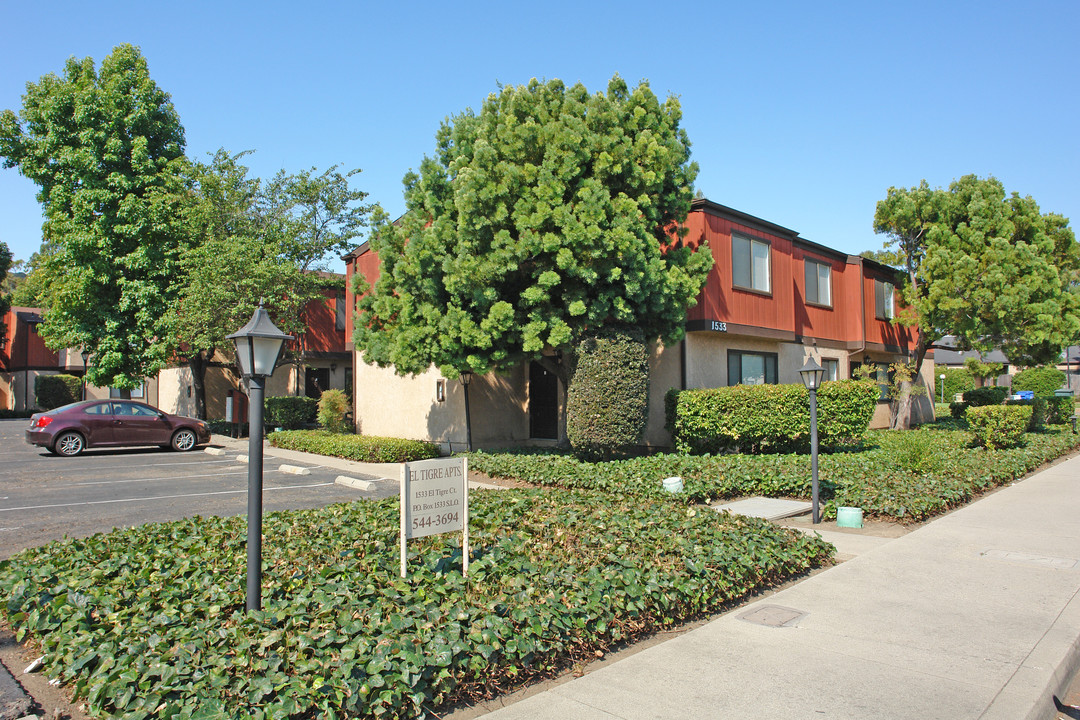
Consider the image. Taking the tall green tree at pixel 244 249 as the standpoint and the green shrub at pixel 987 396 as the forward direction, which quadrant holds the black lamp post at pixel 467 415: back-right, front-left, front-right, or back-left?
front-right

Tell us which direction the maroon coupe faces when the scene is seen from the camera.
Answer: facing to the right of the viewer

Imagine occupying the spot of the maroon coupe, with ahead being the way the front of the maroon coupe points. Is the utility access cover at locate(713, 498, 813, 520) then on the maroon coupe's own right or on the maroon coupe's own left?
on the maroon coupe's own right

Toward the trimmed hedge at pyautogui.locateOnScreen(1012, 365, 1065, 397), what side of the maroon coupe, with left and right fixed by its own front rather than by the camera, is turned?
front

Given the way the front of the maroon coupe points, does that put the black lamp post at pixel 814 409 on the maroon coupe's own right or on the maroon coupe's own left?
on the maroon coupe's own right

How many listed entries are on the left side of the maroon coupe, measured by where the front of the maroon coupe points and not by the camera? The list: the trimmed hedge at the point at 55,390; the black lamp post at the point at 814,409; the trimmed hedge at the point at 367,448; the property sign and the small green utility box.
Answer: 1

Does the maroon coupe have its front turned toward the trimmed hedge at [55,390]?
no

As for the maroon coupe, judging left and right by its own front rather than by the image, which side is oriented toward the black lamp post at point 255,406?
right

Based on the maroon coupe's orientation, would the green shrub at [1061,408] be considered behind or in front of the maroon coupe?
in front

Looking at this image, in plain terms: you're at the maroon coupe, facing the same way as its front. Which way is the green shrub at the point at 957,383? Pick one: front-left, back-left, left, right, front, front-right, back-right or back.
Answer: front

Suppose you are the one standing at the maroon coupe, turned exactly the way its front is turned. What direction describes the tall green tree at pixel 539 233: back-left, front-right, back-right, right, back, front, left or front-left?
front-right

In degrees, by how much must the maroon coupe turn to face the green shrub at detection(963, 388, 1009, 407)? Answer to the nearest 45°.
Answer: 0° — it already faces it

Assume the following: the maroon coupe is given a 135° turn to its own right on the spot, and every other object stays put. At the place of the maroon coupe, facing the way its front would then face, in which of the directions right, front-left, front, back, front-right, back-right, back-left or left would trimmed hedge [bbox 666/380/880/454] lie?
left

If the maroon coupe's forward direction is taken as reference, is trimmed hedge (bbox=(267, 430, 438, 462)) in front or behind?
in front

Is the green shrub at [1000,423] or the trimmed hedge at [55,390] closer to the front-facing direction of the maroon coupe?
the green shrub

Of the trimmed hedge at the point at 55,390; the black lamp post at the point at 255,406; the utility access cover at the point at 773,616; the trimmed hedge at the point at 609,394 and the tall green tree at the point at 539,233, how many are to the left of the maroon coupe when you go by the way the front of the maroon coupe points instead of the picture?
1
